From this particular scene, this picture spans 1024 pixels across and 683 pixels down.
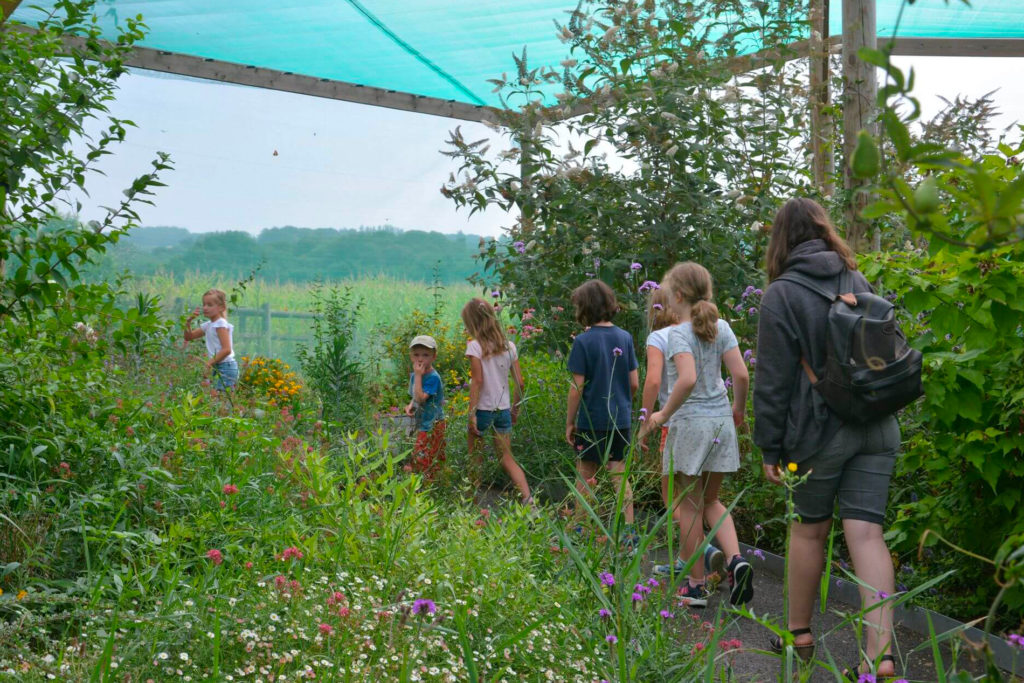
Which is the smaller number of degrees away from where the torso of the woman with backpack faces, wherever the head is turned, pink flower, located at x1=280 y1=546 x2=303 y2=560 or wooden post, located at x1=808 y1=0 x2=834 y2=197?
the wooden post

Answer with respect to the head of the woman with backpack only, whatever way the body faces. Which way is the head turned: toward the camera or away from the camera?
away from the camera

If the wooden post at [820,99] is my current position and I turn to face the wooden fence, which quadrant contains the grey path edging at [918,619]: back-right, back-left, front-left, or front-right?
back-left

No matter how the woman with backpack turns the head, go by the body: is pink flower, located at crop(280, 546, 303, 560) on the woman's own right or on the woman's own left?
on the woman's own left

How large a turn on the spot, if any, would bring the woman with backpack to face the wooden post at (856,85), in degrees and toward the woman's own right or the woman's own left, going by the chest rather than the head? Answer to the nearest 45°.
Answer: approximately 45° to the woman's own right

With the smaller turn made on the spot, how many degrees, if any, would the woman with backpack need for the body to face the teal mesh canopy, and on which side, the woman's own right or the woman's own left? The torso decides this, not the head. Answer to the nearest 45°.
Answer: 0° — they already face it

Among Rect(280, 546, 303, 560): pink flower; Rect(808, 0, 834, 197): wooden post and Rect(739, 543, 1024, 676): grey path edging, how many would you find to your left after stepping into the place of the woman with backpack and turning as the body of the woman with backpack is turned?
1

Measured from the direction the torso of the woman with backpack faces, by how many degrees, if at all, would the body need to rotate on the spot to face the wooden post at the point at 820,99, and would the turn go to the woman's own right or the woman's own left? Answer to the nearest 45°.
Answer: approximately 45° to the woman's own right

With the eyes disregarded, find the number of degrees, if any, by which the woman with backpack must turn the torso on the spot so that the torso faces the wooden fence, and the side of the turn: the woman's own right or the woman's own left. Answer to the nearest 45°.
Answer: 0° — they already face it

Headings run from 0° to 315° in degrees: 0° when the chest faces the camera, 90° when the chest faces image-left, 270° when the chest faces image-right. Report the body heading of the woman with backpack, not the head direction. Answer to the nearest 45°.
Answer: approximately 135°
